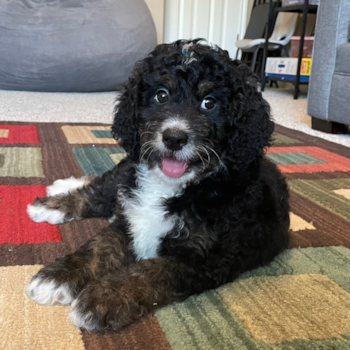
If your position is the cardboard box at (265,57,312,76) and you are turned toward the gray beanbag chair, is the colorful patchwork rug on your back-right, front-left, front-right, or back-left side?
front-left

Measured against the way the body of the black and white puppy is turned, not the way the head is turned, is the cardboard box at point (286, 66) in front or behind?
behind

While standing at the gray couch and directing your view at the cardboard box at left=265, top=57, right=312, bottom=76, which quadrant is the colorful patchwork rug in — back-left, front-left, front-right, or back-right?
back-left

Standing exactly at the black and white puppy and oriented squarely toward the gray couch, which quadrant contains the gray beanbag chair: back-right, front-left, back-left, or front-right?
front-left

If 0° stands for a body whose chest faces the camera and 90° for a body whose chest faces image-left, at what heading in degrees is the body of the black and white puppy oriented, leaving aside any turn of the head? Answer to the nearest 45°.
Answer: approximately 45°

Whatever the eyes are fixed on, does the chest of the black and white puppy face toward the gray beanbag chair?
no

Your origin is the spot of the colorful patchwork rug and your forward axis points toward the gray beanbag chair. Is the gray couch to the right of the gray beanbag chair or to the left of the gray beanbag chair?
right

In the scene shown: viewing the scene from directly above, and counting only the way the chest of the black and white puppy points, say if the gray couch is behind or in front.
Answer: behind

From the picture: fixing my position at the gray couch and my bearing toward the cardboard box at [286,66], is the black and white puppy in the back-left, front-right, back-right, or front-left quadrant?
back-left
